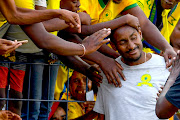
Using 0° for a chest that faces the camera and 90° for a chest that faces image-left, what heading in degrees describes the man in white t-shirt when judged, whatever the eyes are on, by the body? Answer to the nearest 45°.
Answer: approximately 0°
